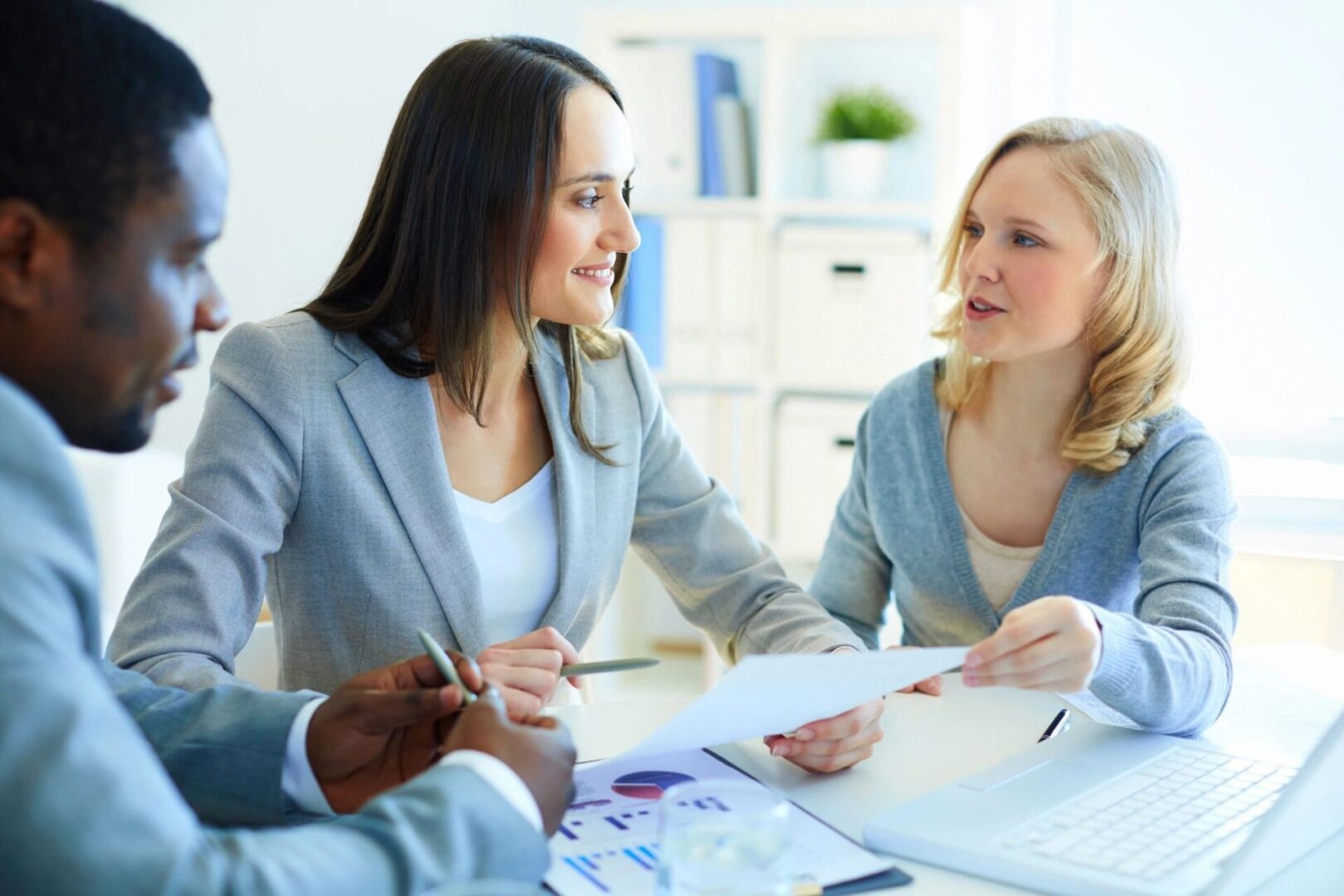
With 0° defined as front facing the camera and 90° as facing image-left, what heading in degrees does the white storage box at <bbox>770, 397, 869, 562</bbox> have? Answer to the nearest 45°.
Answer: approximately 0°

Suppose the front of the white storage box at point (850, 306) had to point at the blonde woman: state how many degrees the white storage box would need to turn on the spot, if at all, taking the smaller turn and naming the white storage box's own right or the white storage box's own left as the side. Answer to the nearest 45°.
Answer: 0° — it already faces them

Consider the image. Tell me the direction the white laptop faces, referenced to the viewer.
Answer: facing away from the viewer and to the left of the viewer

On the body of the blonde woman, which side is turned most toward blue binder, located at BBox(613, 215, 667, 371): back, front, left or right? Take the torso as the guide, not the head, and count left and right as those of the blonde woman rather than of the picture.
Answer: right

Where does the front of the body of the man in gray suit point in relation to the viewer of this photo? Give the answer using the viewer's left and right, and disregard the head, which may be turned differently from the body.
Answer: facing to the right of the viewer

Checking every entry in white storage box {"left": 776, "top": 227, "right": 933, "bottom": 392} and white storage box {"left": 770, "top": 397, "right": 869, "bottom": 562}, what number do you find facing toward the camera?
2

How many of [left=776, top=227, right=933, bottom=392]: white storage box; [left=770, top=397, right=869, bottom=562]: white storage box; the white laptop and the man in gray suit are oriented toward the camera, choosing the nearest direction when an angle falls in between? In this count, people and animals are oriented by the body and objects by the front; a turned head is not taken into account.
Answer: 2

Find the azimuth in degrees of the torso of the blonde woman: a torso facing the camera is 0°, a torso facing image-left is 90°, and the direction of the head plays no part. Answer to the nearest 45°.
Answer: approximately 45°

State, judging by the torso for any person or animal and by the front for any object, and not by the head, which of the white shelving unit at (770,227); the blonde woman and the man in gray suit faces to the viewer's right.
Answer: the man in gray suit
